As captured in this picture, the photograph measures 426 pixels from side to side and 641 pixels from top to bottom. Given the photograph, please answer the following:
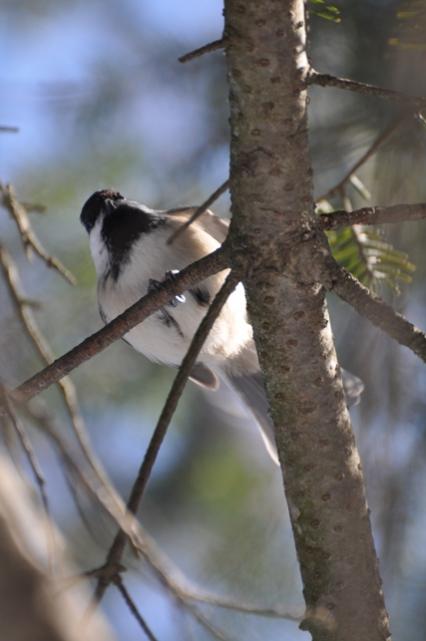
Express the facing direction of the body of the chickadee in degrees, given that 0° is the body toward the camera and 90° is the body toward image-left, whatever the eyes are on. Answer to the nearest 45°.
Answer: approximately 45°
